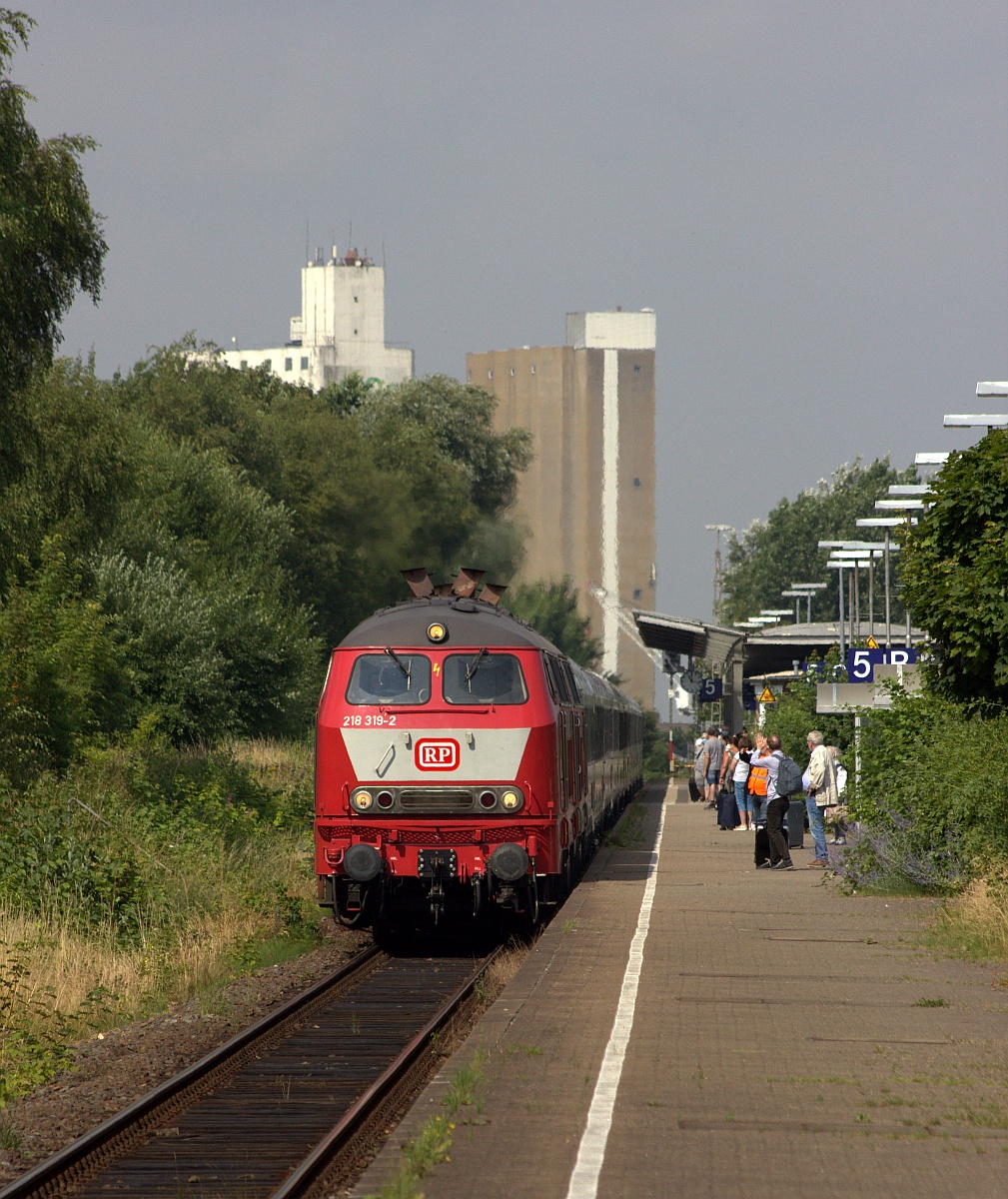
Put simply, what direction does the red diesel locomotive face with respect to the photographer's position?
facing the viewer

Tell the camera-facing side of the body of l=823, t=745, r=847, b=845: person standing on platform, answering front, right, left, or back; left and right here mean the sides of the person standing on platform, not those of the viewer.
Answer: left

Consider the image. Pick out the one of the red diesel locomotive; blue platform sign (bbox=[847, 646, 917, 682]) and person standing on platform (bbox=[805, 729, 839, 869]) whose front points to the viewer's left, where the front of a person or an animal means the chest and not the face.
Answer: the person standing on platform

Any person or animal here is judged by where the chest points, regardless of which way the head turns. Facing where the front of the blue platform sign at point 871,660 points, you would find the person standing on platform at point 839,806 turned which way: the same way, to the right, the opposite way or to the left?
to the right

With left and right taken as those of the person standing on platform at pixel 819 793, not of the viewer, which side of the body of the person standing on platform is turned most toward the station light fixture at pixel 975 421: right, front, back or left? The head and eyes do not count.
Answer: left

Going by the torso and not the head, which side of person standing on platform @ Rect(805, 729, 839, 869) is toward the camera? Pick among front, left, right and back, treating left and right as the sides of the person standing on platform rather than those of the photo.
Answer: left

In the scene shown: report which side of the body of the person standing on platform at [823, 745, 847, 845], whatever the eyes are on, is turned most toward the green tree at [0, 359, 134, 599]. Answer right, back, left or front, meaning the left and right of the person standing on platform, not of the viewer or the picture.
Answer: front

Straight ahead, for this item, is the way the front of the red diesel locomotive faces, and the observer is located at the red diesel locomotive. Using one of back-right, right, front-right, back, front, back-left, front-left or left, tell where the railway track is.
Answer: front

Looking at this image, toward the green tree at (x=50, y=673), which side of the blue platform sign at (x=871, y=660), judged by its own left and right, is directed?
right

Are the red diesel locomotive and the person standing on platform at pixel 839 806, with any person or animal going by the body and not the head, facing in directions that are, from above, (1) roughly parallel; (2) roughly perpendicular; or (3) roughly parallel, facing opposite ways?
roughly perpendicular

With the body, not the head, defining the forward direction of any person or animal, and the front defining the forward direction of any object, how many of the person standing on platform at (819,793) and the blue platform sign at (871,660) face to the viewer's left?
1

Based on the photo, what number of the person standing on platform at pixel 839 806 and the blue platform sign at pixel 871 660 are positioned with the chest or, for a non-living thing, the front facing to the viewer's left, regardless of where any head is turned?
1

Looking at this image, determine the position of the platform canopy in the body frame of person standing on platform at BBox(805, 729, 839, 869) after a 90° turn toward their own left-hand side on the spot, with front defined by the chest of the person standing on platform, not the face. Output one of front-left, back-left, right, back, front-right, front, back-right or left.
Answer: back

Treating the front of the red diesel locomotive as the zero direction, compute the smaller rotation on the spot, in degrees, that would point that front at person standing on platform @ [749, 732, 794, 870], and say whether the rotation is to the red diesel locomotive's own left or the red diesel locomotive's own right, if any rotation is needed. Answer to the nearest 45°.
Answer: approximately 135° to the red diesel locomotive's own left

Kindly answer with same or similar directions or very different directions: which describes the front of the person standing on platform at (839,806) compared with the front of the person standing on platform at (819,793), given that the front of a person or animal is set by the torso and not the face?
same or similar directions

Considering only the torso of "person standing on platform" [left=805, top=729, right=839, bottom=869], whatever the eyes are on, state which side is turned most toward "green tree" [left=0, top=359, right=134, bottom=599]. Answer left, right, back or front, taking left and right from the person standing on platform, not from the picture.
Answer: front
